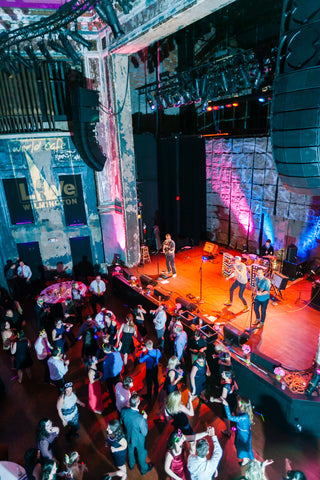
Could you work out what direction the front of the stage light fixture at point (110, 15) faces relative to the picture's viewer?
facing to the right of the viewer

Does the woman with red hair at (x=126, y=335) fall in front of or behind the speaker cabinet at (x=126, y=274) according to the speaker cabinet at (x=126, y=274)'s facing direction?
in front

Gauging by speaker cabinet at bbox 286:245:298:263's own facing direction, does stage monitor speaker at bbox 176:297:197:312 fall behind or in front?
in front

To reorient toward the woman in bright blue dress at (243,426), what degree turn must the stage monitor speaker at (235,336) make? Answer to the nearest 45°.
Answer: approximately 135° to its right

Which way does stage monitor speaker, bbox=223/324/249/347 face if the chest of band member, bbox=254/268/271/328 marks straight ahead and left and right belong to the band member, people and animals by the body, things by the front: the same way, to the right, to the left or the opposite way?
the opposite way

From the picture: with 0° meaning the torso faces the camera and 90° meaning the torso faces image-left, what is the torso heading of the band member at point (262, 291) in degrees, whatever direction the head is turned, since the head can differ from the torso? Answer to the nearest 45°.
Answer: approximately 45°

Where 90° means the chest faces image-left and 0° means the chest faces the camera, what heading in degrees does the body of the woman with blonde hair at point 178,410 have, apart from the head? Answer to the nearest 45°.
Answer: approximately 225°

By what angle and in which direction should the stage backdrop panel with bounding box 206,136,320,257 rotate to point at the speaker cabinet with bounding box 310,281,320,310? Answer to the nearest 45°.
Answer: approximately 90° to its left

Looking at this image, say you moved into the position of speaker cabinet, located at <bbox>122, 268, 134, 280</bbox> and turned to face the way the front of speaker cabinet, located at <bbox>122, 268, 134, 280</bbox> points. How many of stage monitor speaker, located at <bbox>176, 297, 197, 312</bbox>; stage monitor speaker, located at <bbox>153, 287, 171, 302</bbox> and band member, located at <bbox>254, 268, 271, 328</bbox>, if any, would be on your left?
3
